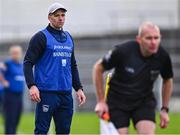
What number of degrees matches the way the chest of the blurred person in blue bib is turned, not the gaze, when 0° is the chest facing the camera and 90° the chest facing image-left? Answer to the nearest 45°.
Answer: approximately 315°
